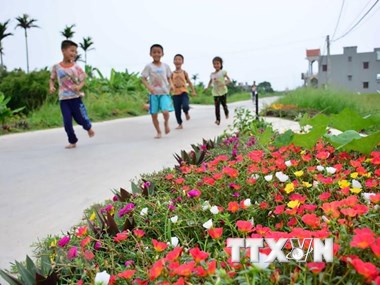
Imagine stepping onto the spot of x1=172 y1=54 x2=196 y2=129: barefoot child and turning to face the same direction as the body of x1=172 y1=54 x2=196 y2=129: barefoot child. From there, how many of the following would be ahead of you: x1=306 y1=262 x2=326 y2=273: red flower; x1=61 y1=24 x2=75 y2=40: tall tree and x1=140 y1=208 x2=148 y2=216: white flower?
2

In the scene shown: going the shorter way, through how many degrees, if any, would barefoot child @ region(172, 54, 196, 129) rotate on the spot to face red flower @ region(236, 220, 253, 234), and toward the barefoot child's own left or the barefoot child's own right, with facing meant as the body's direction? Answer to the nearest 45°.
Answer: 0° — they already face it

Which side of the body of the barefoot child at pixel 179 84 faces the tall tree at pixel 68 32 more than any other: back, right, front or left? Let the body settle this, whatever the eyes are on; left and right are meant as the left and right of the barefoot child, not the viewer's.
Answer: back

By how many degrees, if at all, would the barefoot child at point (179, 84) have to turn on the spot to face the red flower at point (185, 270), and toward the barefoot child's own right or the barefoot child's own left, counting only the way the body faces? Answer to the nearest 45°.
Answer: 0° — they already face it

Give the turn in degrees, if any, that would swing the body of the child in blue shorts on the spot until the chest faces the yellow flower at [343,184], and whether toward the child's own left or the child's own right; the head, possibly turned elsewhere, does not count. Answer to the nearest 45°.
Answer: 0° — they already face it

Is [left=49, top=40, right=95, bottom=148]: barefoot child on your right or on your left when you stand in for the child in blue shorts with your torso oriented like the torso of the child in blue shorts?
on your right

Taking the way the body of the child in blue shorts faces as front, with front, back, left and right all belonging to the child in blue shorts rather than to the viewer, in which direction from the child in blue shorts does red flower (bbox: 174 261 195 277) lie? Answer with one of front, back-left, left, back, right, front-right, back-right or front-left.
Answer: front

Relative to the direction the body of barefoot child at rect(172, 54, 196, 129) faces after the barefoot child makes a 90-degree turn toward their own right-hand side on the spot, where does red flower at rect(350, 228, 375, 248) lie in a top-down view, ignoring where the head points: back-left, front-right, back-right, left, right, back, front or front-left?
left

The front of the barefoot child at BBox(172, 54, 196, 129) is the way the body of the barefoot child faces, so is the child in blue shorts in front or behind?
in front

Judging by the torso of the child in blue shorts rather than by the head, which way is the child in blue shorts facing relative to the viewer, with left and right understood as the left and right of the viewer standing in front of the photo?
facing the viewer

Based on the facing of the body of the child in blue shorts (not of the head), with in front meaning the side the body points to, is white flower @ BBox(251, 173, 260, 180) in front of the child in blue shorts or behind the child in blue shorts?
in front

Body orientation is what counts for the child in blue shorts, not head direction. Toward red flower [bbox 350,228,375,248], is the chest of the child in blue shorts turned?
yes

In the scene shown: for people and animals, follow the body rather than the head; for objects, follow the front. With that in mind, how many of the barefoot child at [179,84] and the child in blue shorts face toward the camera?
2

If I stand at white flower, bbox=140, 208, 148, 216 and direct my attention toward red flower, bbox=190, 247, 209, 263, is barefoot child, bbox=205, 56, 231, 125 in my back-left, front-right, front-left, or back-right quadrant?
back-left

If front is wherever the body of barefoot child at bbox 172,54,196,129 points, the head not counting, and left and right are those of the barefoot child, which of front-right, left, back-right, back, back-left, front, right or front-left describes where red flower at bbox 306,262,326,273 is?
front

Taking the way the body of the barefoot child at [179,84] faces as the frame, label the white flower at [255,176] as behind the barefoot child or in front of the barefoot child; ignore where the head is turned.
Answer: in front
